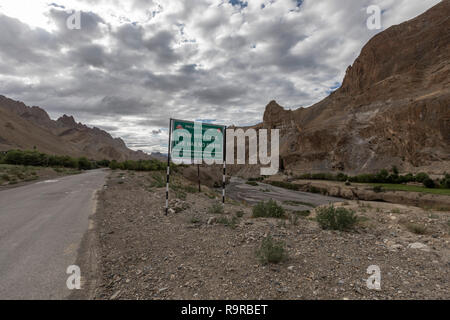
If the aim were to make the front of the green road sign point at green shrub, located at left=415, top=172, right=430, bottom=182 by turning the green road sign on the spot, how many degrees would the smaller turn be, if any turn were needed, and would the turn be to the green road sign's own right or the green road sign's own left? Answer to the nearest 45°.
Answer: approximately 90° to the green road sign's own left

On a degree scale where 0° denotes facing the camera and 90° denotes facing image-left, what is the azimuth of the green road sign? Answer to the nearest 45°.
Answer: approximately 315°

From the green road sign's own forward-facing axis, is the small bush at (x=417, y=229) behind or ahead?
ahead

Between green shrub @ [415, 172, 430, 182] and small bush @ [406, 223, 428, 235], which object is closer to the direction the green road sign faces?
the small bush

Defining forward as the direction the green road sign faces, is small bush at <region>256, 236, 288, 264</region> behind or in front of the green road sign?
in front

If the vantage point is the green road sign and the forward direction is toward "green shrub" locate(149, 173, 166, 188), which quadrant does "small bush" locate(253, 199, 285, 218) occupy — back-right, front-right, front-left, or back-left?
back-right

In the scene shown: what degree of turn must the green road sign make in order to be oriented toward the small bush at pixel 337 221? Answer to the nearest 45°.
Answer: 0° — it already faces it

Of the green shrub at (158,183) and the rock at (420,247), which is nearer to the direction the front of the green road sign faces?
the rock

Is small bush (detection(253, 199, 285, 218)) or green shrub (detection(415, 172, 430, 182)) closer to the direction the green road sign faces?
the small bush

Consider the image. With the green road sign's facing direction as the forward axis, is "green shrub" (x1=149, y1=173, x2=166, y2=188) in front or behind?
behind

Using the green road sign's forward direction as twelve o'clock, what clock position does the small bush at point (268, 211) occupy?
The small bush is roughly at 11 o'clock from the green road sign.

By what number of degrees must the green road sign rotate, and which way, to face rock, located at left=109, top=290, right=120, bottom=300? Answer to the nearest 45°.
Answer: approximately 45° to its right

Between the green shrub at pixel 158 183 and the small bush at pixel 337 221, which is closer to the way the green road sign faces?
the small bush
